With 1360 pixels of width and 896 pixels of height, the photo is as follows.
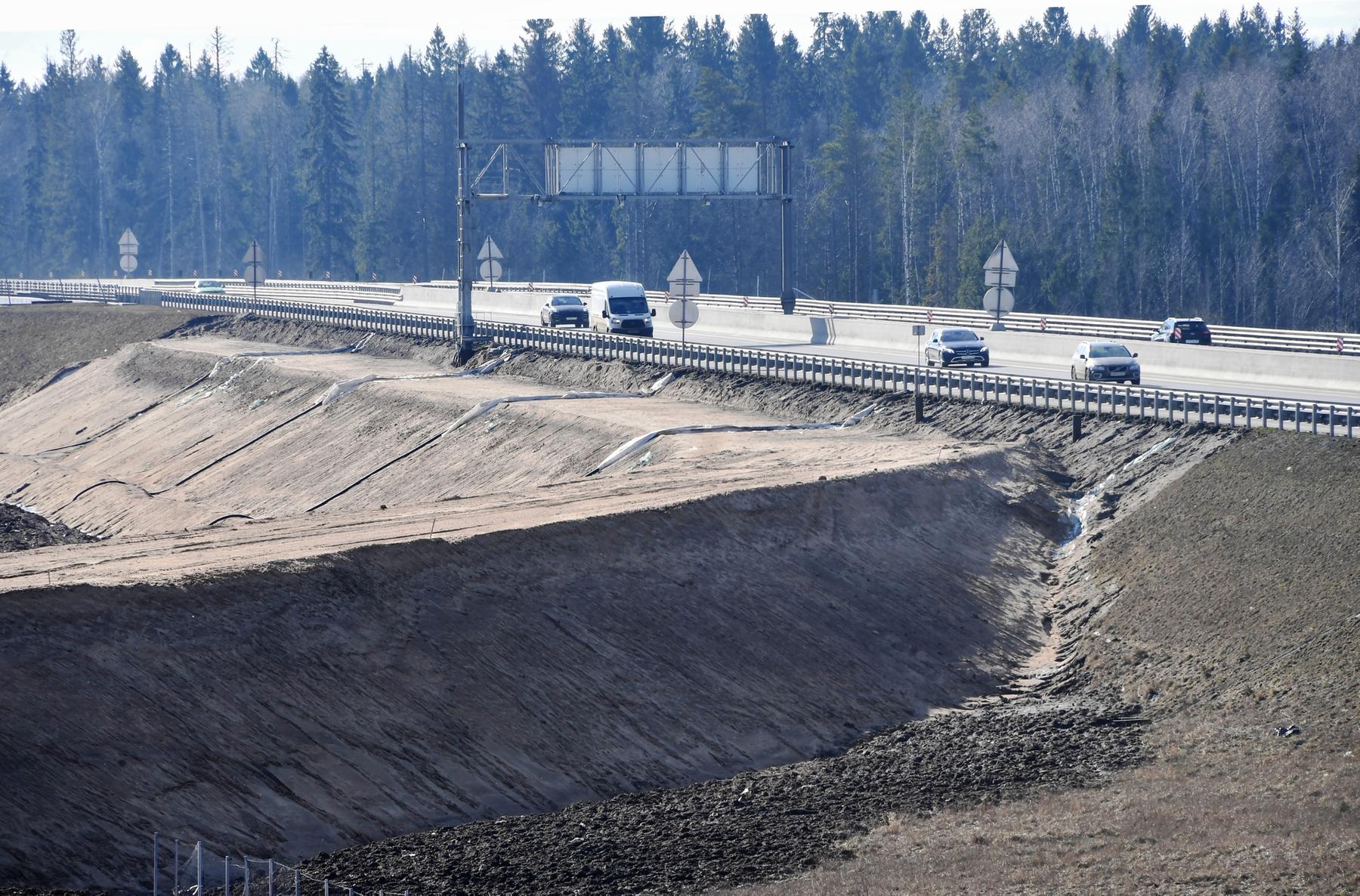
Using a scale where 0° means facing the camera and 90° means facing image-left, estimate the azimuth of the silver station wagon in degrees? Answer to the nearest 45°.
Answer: approximately 315°

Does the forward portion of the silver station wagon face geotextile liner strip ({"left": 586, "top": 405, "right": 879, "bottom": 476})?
no
